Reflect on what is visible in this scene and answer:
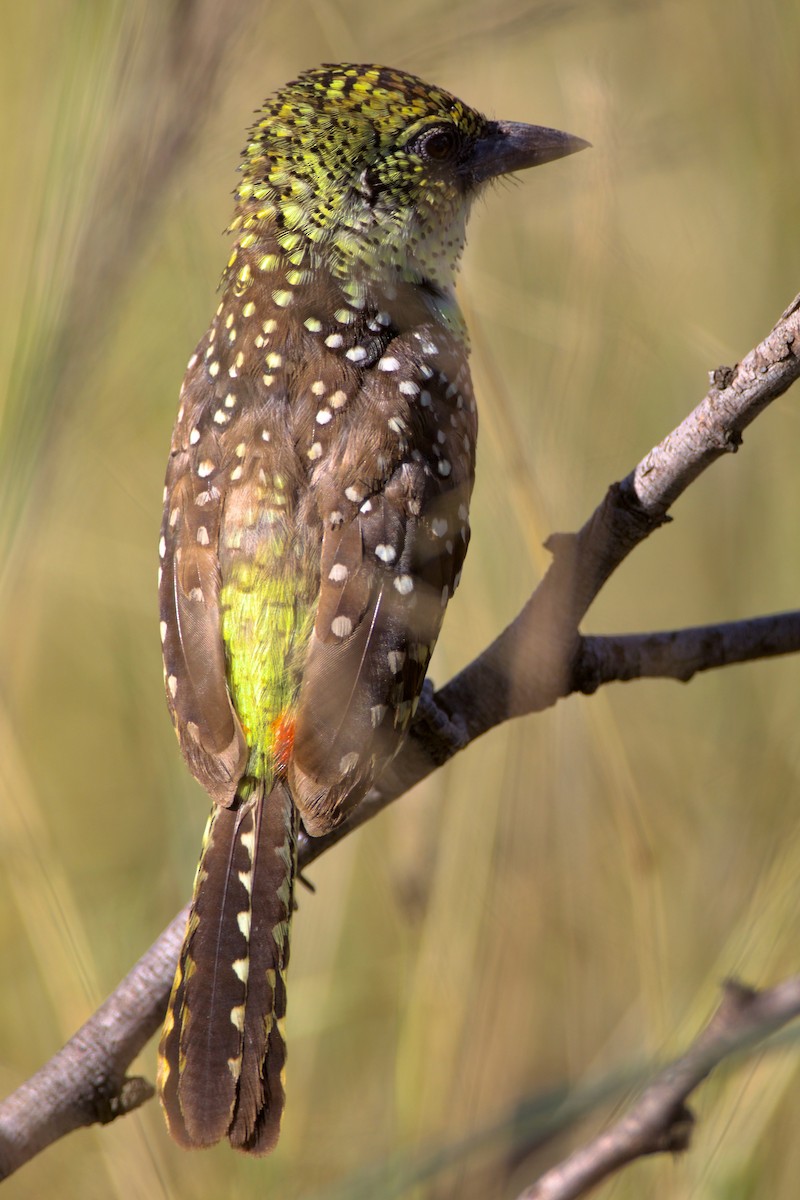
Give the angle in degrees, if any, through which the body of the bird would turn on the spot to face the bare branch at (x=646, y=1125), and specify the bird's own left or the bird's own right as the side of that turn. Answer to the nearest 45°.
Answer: approximately 90° to the bird's own right

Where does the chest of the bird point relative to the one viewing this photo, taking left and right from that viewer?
facing away from the viewer and to the right of the viewer
